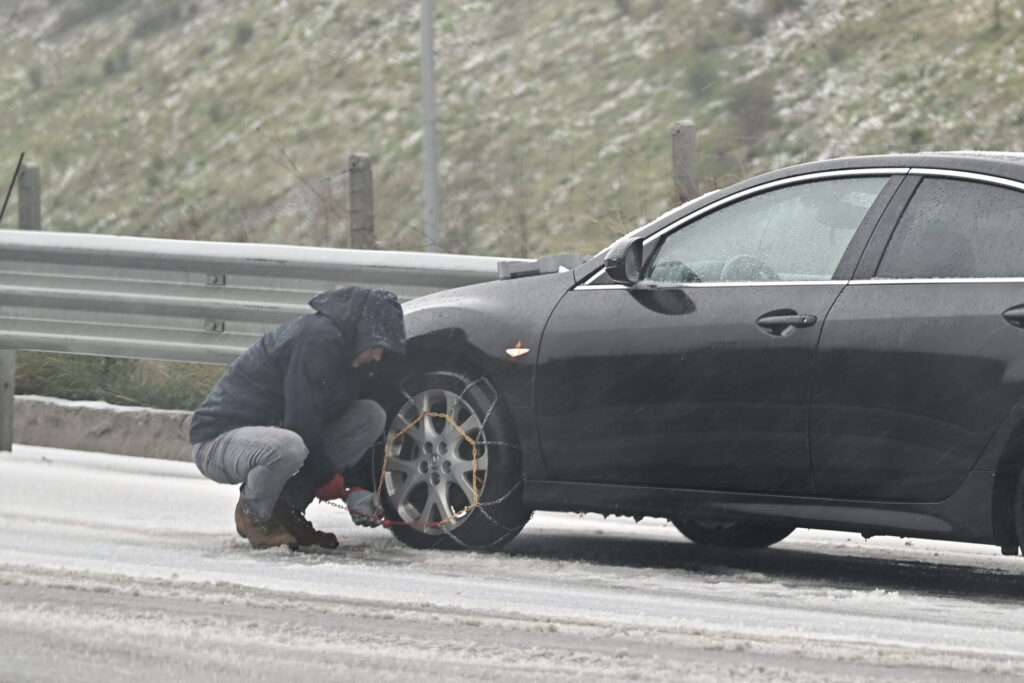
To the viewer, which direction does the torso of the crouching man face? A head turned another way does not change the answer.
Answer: to the viewer's right

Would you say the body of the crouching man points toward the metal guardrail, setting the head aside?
no

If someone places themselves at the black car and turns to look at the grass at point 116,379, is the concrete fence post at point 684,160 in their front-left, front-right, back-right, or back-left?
front-right

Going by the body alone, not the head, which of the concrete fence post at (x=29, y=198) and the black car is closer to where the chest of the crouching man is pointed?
the black car

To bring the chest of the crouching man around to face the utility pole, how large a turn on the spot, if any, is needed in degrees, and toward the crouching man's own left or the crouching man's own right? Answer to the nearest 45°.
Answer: approximately 90° to the crouching man's own left

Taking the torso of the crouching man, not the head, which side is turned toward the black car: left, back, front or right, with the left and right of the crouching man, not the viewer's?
front

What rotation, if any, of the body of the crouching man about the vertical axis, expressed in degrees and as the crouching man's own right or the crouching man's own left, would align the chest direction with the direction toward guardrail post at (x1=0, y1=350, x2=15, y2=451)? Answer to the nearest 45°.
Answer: approximately 135° to the crouching man's own left

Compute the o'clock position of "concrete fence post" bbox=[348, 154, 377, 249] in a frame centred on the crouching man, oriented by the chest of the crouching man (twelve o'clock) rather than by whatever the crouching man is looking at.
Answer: The concrete fence post is roughly at 9 o'clock from the crouching man.

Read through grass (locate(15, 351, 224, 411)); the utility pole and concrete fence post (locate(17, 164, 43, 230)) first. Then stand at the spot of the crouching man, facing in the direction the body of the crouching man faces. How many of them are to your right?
0
